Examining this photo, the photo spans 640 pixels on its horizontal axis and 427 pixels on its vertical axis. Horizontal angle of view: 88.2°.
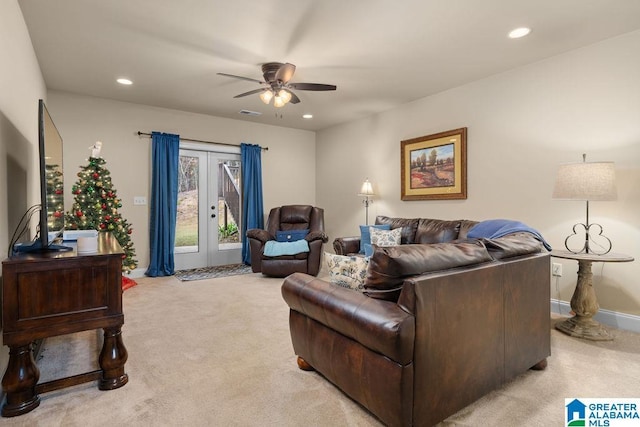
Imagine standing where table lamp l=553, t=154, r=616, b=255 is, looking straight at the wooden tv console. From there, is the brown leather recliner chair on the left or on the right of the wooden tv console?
right

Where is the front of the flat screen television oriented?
to the viewer's right

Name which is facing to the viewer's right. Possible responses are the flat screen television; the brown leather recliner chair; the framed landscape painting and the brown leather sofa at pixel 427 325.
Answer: the flat screen television

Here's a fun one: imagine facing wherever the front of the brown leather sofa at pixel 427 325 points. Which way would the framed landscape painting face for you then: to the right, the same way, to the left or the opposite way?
to the left

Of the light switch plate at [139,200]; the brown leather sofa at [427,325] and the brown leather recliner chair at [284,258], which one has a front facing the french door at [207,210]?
the brown leather sofa

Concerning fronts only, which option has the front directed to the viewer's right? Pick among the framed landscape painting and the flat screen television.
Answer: the flat screen television
